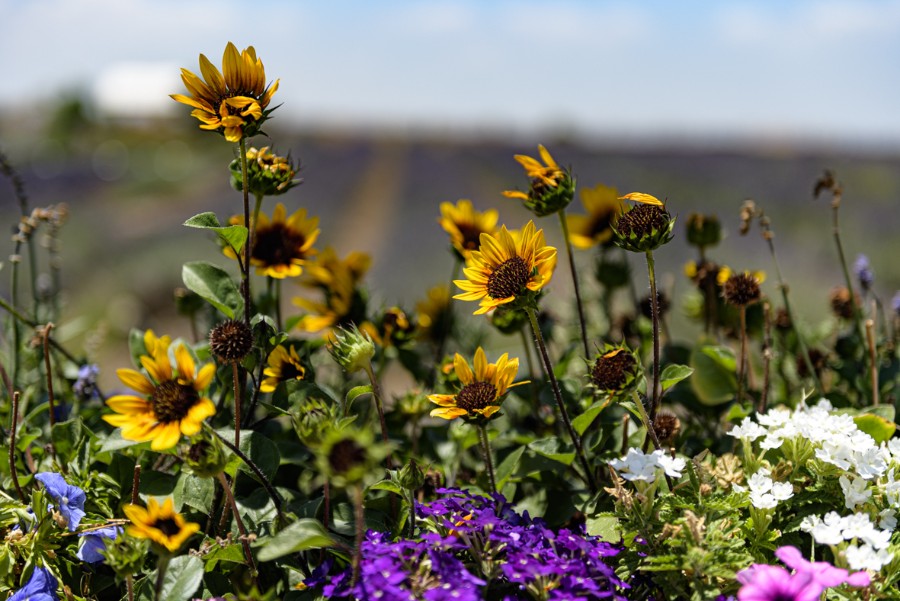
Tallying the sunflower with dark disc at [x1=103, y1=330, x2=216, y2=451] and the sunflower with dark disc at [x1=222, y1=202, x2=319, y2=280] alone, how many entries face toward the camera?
2

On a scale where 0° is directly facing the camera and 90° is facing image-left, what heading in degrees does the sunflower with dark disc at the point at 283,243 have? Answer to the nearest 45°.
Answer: approximately 0°

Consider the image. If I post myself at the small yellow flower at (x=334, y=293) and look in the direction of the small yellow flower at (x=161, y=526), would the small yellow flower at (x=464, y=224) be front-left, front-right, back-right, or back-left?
back-left
